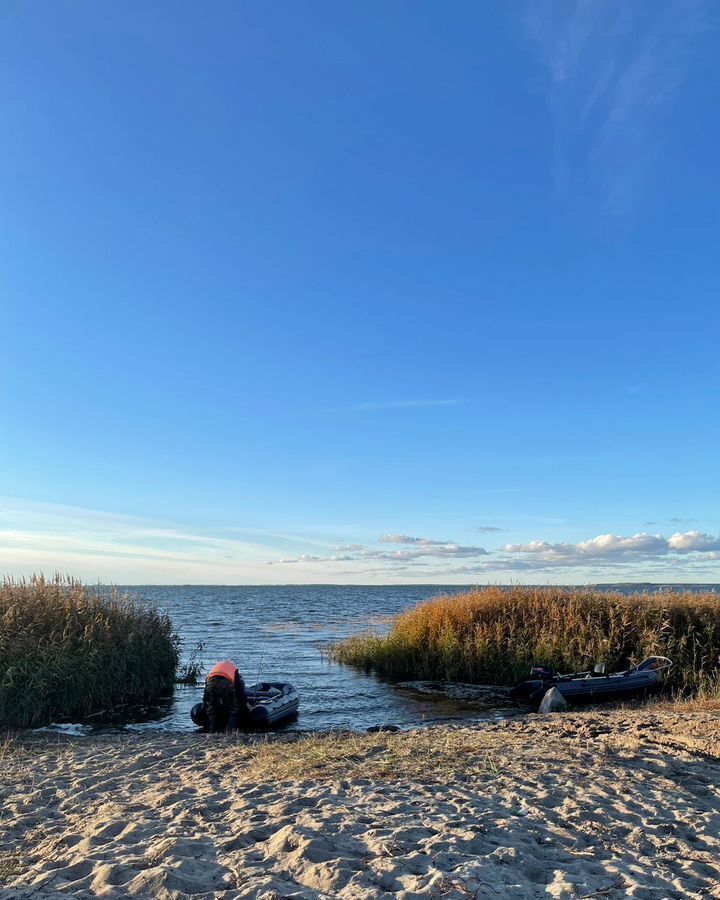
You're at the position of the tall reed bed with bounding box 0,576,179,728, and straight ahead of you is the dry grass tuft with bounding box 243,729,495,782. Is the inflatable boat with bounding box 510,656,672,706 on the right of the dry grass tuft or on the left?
left

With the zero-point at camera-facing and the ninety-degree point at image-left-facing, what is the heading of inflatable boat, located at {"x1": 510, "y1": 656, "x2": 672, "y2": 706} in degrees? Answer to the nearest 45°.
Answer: approximately 270°

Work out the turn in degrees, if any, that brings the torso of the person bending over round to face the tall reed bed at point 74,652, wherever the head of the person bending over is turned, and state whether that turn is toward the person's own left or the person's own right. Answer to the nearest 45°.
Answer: approximately 45° to the person's own left

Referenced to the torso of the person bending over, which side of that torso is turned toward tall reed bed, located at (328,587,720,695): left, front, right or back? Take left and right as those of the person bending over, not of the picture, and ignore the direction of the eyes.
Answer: right

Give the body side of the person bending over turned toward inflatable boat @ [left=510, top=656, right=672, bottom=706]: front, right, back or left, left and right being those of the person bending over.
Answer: right

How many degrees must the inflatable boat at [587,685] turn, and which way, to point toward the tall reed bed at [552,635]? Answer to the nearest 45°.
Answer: approximately 90° to its left

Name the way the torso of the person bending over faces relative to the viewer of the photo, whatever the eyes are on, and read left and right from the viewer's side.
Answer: facing away from the viewer

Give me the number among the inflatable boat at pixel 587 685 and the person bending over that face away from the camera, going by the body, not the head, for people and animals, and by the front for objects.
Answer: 1
